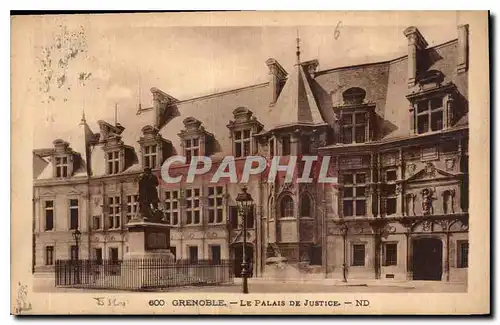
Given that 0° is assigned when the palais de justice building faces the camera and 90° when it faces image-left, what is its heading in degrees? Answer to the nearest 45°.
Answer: approximately 45°
